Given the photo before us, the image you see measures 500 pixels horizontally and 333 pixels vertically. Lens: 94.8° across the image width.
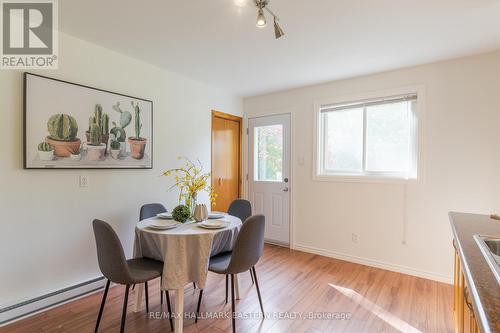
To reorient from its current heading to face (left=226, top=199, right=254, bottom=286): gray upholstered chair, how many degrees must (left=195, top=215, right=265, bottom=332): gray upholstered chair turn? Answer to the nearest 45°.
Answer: approximately 45° to its right

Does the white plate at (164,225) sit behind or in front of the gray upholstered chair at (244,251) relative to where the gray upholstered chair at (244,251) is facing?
in front

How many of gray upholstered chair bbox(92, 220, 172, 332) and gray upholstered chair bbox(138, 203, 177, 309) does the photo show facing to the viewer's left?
0

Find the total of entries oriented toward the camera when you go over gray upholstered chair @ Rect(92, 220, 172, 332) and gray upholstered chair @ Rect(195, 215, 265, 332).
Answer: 0

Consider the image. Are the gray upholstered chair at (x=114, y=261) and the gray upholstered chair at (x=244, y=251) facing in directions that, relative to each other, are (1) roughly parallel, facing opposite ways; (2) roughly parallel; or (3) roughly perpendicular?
roughly perpendicular

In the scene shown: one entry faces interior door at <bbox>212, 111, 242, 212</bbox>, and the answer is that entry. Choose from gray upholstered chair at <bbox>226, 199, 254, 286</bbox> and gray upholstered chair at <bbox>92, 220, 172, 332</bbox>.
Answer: gray upholstered chair at <bbox>92, 220, 172, 332</bbox>

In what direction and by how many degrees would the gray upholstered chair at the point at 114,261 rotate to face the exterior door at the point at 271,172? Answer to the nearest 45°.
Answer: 0° — it already faces it

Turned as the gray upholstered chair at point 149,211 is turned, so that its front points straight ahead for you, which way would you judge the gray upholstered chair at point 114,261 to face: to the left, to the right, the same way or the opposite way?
to the left

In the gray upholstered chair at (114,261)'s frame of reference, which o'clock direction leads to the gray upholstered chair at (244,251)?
the gray upholstered chair at (244,251) is roughly at 2 o'clock from the gray upholstered chair at (114,261).

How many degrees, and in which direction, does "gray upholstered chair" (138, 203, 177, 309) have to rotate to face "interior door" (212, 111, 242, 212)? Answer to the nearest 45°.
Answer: approximately 90° to its left

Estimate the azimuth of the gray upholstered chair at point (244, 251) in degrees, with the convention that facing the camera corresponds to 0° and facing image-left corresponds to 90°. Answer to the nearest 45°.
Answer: approximately 135°

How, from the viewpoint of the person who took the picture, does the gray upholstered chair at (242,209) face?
facing the viewer and to the left of the viewer

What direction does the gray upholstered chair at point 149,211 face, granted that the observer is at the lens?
facing the viewer and to the right of the viewer

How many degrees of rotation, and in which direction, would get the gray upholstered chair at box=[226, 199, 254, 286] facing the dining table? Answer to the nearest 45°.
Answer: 0° — it already faces it
